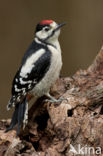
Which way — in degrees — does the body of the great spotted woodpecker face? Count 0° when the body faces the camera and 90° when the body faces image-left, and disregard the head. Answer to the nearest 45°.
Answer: approximately 270°
